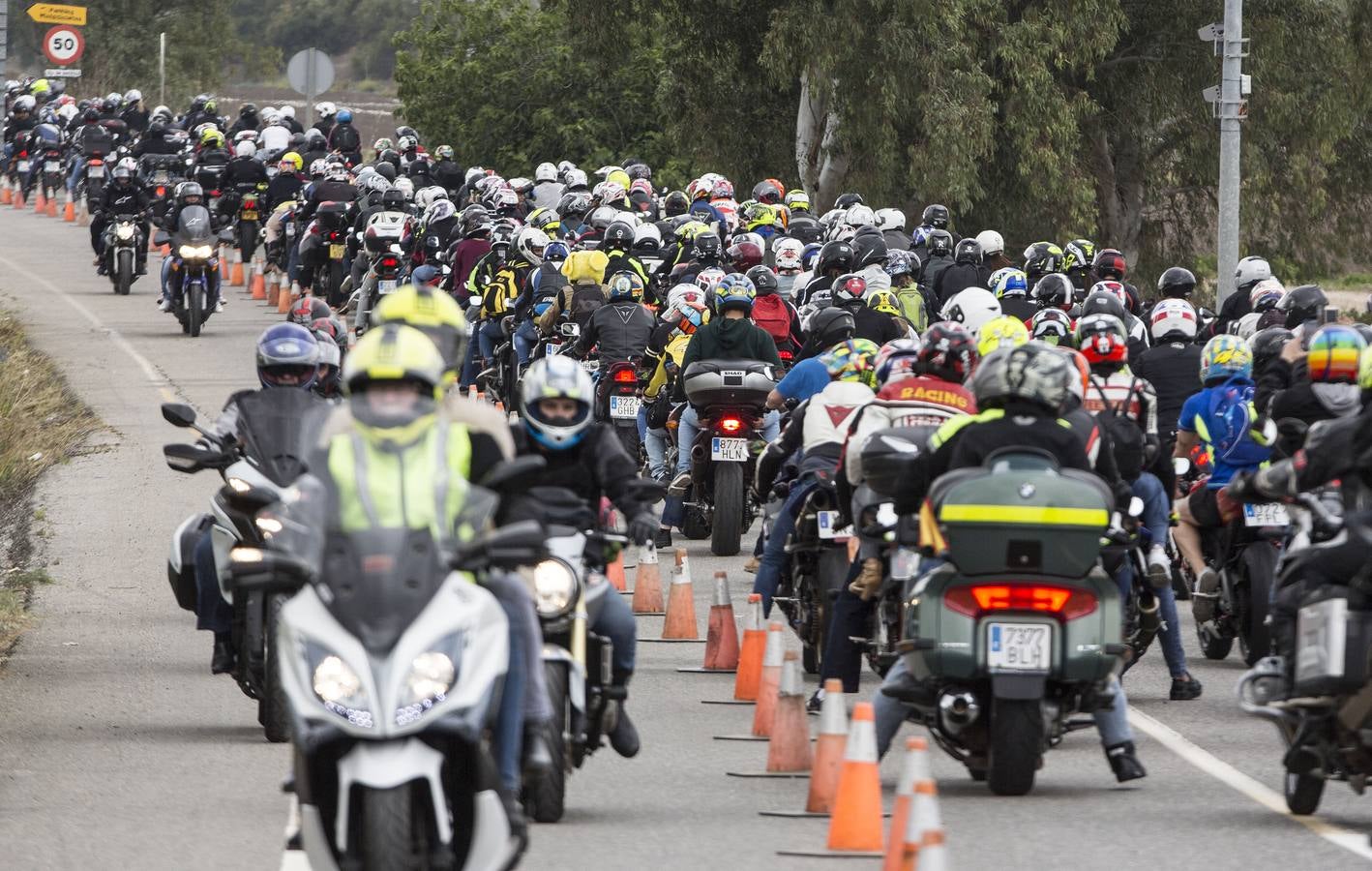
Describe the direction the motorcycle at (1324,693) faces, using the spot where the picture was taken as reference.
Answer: facing away from the viewer and to the left of the viewer

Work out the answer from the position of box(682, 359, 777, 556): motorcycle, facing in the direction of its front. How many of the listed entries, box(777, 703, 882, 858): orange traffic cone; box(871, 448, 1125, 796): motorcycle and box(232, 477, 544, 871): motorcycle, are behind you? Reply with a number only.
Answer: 3

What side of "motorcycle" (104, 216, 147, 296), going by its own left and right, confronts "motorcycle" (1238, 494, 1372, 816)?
front

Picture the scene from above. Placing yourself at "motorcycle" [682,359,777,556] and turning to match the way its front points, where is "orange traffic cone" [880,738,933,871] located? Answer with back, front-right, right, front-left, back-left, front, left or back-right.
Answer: back

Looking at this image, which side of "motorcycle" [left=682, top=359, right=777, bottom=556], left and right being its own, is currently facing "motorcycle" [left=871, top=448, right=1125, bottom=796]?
back

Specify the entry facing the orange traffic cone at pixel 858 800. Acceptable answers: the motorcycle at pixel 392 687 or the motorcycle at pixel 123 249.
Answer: the motorcycle at pixel 123 249

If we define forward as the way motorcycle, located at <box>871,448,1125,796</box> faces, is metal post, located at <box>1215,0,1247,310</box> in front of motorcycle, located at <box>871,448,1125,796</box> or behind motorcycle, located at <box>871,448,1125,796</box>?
in front

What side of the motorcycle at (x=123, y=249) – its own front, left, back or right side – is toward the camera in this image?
front

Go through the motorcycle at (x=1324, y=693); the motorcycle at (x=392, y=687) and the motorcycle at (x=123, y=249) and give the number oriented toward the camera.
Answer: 2

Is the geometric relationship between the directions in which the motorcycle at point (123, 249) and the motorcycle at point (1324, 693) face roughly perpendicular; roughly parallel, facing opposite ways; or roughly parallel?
roughly parallel, facing opposite ways

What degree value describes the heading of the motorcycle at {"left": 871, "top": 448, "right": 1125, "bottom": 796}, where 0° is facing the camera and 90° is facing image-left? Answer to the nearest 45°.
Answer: approximately 180°

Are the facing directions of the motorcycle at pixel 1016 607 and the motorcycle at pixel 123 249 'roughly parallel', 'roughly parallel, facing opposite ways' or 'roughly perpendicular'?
roughly parallel, facing opposite ways

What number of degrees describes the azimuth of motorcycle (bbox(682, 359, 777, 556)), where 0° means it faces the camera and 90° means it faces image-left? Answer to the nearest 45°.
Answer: approximately 180°

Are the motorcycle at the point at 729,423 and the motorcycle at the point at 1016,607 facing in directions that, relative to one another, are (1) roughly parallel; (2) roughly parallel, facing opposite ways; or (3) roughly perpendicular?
roughly parallel

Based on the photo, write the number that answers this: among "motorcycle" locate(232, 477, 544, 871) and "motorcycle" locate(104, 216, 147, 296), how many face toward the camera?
2
